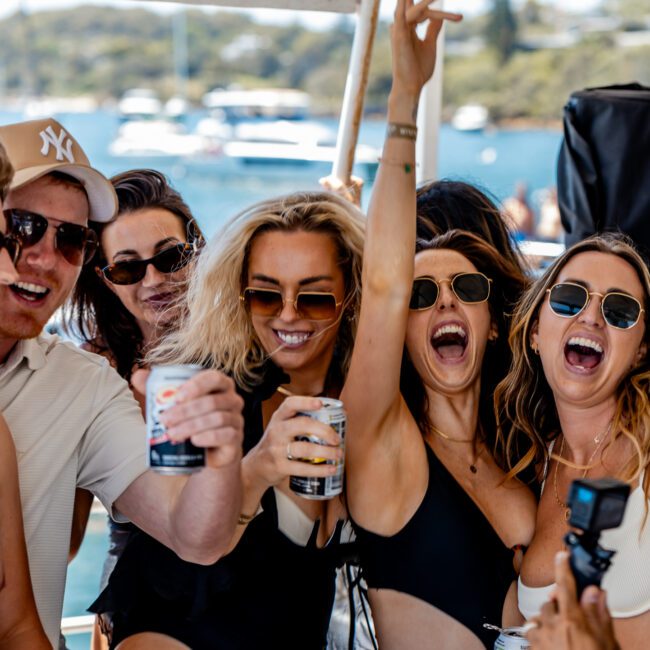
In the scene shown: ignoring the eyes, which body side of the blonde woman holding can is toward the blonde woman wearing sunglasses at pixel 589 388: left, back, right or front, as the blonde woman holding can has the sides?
left

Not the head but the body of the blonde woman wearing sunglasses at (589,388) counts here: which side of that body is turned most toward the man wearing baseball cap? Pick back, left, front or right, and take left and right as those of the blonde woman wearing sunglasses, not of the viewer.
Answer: right

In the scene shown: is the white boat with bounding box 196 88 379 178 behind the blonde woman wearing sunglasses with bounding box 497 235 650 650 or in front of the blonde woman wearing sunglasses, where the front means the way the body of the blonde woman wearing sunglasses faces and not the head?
behind

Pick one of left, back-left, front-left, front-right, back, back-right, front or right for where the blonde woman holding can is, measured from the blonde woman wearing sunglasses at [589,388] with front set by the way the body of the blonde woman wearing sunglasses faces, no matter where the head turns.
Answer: right

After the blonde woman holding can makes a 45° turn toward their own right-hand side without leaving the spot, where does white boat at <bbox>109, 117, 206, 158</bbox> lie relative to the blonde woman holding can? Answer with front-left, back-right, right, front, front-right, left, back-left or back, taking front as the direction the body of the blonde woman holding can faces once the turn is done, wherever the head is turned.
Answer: back-right

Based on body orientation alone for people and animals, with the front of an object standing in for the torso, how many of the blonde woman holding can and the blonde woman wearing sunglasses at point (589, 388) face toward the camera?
2

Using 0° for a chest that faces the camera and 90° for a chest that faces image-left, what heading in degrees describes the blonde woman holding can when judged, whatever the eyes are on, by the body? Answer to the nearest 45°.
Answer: approximately 0°

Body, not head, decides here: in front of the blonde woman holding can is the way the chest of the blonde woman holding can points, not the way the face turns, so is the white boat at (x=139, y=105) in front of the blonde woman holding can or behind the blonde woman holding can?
behind

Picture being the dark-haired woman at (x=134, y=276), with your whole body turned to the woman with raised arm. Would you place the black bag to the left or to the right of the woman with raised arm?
left

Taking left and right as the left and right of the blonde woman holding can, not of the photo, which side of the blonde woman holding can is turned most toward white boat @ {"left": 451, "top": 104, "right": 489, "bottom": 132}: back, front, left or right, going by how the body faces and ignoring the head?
back

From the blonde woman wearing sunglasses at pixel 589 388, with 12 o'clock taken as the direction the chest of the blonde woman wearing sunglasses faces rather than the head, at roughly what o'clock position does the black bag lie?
The black bag is roughly at 6 o'clock from the blonde woman wearing sunglasses.
